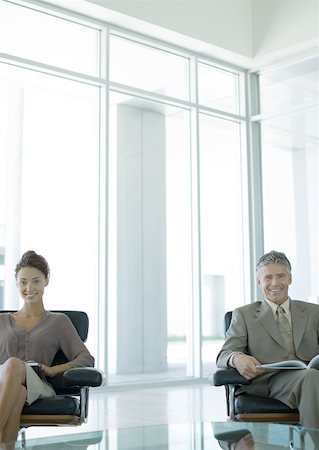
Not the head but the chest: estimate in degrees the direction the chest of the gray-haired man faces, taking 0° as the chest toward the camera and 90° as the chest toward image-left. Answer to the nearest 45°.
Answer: approximately 0°

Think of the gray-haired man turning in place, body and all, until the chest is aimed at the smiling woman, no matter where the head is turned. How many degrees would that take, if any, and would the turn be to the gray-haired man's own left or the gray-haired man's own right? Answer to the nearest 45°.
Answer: approximately 90° to the gray-haired man's own right

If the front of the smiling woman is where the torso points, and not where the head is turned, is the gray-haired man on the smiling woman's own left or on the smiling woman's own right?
on the smiling woman's own left

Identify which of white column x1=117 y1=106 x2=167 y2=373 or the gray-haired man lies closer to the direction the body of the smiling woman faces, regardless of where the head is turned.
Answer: the gray-haired man

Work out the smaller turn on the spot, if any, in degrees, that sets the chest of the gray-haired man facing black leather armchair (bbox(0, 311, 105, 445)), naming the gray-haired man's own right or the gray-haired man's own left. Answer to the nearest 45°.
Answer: approximately 45° to the gray-haired man's own right

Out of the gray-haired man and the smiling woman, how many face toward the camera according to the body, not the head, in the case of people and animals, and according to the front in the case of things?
2

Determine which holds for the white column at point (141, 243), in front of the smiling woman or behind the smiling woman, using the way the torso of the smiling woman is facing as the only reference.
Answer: behind

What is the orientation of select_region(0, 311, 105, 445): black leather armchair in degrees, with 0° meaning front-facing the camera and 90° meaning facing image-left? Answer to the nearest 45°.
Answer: approximately 0°
